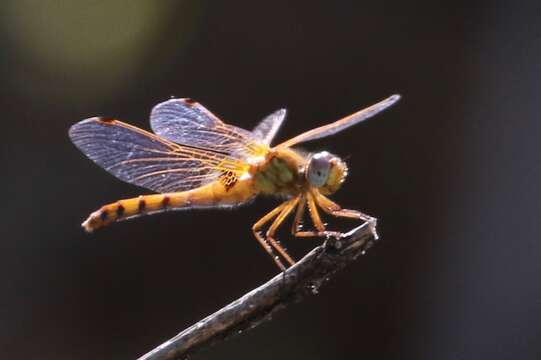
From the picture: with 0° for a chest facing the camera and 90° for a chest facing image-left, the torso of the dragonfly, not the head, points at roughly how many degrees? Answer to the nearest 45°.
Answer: approximately 270°
